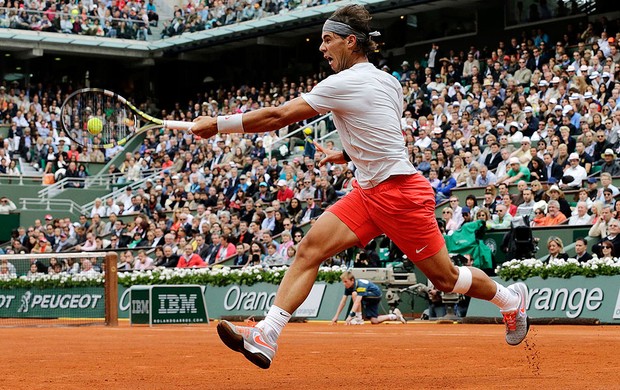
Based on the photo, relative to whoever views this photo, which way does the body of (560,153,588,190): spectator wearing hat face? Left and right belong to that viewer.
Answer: facing the viewer and to the left of the viewer

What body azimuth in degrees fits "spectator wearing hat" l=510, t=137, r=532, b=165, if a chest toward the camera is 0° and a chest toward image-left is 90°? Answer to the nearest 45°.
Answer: approximately 45°

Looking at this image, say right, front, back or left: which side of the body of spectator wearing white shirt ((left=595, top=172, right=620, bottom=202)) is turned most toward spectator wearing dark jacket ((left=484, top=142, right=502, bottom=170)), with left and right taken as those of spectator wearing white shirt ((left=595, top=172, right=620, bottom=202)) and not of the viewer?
right

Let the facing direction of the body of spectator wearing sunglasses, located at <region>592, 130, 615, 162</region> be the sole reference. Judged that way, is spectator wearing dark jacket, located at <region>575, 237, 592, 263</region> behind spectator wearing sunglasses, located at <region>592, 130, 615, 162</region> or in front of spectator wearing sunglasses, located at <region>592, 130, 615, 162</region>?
in front

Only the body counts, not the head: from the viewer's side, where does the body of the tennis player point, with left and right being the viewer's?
facing to the left of the viewer

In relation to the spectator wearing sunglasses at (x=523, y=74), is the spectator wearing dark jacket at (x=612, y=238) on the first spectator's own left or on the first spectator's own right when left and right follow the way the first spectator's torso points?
on the first spectator's own left

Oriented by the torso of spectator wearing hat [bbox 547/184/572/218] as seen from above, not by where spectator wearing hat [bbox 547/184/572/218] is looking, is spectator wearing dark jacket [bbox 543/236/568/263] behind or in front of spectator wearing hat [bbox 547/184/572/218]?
in front

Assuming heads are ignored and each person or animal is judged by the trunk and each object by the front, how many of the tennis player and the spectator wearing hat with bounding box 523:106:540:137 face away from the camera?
0

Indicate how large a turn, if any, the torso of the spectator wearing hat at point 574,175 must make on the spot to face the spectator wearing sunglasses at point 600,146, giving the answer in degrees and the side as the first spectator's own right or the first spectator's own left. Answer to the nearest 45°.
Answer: approximately 180°

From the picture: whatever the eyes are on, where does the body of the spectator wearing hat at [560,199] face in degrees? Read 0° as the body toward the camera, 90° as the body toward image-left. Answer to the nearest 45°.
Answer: approximately 45°

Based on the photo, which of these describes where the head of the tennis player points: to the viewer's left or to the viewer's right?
to the viewer's left
